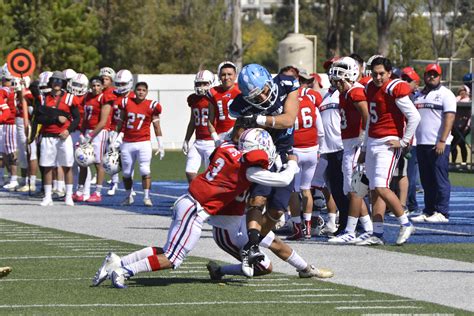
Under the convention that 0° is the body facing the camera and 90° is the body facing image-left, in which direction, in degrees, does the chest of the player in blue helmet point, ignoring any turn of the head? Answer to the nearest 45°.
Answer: approximately 0°

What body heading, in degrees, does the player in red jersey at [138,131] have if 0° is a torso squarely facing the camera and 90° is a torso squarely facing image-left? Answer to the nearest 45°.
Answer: approximately 0°

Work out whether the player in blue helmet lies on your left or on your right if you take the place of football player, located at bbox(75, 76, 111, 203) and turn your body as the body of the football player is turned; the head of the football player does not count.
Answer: on your left

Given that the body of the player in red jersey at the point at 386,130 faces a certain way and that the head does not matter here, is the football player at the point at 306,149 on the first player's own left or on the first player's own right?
on the first player's own right

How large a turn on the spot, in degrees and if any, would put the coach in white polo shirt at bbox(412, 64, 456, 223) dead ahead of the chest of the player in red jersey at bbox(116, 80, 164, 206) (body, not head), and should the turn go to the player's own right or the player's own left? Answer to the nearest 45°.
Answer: approximately 45° to the player's own left
